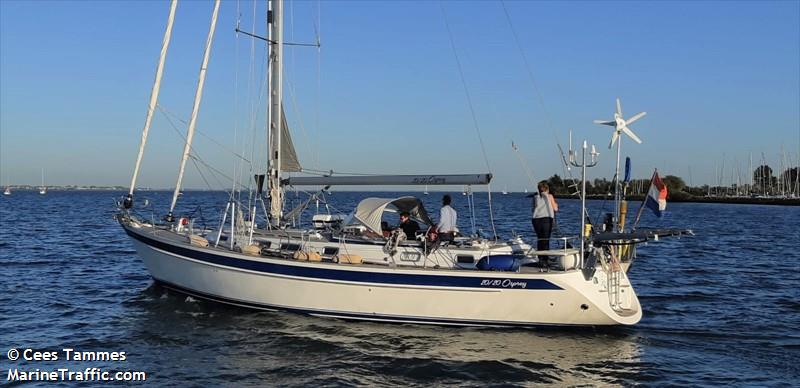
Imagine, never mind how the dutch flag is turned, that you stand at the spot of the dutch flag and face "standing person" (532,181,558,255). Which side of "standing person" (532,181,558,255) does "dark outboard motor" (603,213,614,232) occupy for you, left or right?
right

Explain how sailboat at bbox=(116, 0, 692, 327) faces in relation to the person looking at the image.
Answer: facing away from the viewer and to the left of the viewer

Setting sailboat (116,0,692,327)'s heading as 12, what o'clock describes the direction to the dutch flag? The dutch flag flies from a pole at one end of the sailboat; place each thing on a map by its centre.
The dutch flag is roughly at 5 o'clock from the sailboat.
